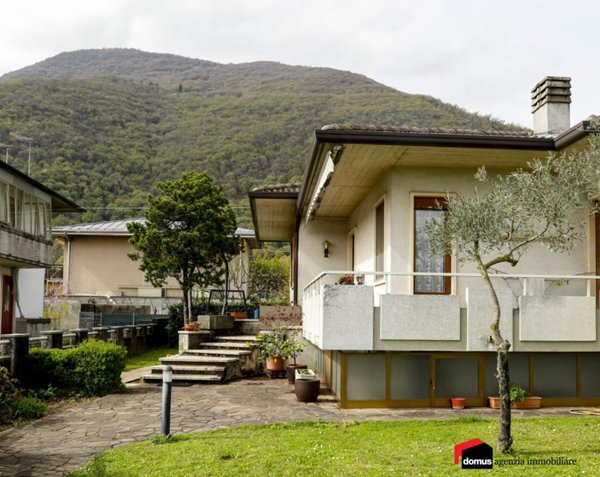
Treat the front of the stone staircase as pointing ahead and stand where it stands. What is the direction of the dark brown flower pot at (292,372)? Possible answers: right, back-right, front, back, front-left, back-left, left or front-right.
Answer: left

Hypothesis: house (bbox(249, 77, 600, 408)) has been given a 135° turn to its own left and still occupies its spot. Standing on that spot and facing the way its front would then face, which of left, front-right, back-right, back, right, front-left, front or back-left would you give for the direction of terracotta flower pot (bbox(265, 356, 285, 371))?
left

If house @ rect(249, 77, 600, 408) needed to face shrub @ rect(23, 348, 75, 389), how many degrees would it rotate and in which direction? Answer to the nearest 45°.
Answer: approximately 90° to its right

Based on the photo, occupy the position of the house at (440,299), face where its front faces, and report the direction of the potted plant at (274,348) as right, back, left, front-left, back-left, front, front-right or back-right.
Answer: back-right

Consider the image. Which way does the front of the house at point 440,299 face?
toward the camera

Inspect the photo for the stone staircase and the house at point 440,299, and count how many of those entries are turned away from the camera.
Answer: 0

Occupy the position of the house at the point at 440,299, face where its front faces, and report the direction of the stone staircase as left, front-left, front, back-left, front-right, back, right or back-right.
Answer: back-right

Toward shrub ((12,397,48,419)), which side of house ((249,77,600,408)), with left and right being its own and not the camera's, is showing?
right

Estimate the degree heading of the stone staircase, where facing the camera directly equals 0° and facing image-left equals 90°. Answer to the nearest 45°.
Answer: approximately 45°

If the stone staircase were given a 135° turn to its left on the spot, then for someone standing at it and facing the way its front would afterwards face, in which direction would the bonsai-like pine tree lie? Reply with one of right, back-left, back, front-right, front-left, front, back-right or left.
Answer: left

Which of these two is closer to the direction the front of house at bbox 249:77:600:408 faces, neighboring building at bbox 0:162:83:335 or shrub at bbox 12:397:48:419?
the shrub

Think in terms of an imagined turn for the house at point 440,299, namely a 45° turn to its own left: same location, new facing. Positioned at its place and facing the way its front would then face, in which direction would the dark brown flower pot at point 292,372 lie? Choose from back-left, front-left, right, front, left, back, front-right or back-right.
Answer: right

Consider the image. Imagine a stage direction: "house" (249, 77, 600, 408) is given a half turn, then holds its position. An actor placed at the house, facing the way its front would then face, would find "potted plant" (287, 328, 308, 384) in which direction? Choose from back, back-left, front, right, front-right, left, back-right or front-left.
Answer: front-left

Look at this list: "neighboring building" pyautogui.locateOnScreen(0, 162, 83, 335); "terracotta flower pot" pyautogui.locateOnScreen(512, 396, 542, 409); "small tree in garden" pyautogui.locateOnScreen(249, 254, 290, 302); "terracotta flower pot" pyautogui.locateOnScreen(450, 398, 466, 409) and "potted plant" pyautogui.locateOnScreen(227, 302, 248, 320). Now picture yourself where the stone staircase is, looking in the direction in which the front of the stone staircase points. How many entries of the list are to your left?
2

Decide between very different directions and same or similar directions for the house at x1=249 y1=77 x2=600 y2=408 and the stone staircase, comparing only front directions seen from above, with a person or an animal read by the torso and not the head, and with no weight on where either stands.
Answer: same or similar directions

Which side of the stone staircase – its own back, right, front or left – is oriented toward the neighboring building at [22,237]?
right

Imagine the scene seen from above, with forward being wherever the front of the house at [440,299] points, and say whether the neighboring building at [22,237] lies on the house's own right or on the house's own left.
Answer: on the house's own right
